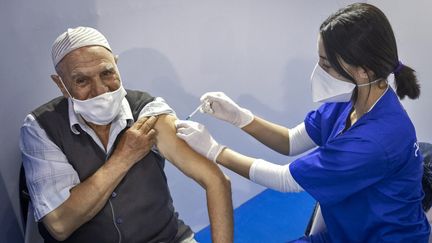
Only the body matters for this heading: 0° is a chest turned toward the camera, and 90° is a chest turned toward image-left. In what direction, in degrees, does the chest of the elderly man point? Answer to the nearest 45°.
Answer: approximately 0°

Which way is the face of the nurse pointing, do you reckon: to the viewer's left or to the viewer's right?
to the viewer's left

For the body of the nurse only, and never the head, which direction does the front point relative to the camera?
to the viewer's left

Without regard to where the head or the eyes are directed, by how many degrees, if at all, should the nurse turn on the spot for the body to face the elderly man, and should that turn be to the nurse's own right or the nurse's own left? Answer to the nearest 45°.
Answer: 0° — they already face them

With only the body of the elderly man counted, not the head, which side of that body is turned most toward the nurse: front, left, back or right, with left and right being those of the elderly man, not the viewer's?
left

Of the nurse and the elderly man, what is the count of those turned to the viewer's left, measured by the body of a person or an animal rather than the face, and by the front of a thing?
1
